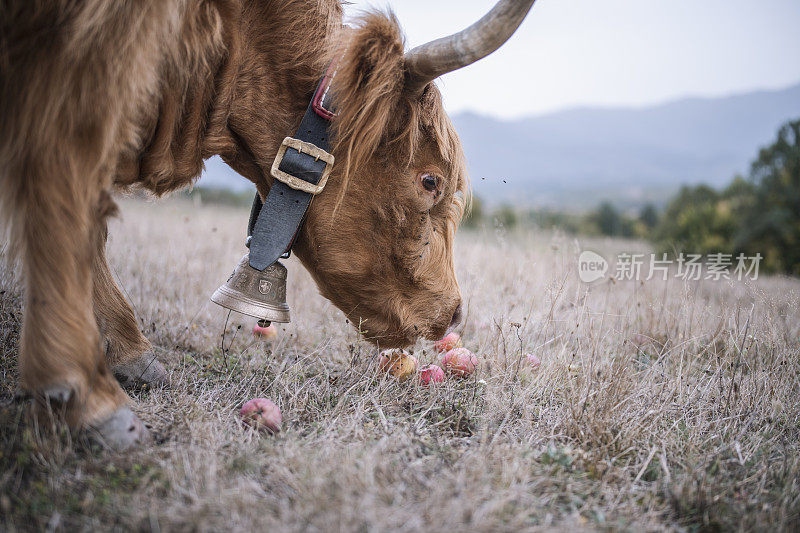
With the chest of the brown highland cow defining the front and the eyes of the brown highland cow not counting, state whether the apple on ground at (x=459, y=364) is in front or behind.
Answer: in front

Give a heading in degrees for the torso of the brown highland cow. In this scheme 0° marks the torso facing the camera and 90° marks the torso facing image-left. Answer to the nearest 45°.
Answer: approximately 270°

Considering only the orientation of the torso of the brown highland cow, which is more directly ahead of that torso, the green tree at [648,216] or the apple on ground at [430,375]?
the apple on ground
